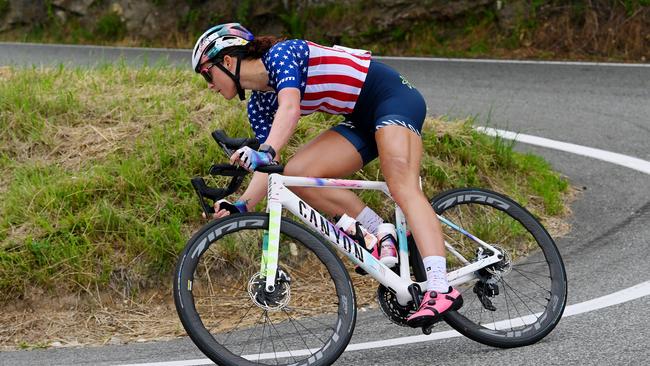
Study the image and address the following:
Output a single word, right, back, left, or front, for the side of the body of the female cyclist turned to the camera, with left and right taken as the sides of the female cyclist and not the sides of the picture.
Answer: left

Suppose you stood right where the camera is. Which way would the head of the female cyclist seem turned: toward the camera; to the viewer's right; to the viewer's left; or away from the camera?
to the viewer's left
